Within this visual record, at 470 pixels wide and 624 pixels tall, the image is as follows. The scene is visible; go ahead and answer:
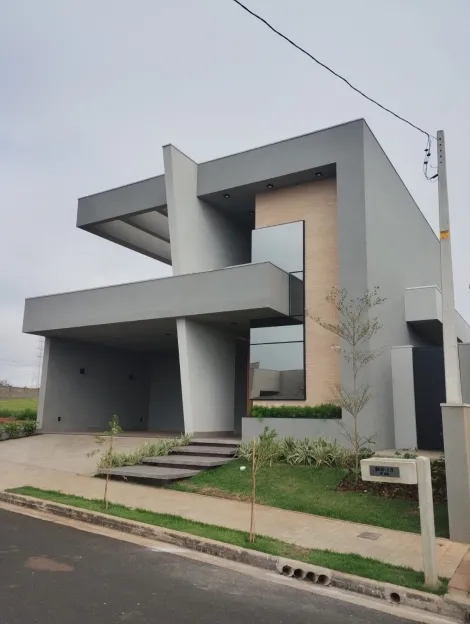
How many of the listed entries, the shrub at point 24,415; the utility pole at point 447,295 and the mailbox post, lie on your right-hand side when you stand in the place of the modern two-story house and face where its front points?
1

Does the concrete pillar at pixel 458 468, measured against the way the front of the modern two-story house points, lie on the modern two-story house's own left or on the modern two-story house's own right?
on the modern two-story house's own left

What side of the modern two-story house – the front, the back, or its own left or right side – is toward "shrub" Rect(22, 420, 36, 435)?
right

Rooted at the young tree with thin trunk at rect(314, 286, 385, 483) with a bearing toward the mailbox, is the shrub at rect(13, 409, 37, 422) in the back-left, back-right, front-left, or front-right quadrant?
back-right

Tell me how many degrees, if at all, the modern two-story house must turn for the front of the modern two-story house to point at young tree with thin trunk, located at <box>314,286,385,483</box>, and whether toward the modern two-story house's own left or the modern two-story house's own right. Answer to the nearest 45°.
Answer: approximately 90° to the modern two-story house's own left

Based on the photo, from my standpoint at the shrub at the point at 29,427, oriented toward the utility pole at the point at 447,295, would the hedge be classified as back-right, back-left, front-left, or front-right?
front-left

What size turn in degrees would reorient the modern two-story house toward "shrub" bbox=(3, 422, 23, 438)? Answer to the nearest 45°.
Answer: approximately 45° to its right

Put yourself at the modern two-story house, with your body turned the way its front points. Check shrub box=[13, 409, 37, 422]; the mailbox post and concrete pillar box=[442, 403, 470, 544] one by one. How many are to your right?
1

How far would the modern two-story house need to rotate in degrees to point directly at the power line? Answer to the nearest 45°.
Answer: approximately 45° to its left

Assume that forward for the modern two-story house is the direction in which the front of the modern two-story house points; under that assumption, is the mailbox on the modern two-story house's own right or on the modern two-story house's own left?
on the modern two-story house's own left
